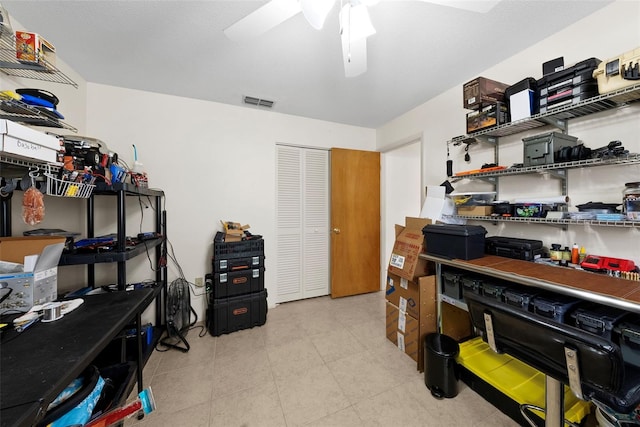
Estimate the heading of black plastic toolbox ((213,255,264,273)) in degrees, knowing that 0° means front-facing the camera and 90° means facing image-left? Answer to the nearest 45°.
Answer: approximately 0°

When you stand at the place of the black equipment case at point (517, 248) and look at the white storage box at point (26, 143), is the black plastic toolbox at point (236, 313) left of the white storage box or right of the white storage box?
right

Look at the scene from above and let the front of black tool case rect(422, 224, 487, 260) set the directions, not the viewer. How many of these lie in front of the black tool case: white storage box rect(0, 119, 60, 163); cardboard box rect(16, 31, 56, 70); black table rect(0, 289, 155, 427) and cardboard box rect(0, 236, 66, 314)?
4

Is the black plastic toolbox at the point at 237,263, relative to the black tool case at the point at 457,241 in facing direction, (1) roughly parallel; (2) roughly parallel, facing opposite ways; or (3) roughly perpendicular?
roughly perpendicular

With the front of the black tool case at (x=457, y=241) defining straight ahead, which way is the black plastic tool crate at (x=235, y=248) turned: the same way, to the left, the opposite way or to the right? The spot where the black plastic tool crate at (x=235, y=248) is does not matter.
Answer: to the left

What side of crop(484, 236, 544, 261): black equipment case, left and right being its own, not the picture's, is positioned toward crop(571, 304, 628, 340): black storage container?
left

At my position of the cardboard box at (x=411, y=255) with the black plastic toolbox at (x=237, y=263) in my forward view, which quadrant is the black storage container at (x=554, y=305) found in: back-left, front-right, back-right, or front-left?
back-left

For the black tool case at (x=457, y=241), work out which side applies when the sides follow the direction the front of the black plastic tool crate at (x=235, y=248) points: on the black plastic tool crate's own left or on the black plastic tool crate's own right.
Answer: on the black plastic tool crate's own left

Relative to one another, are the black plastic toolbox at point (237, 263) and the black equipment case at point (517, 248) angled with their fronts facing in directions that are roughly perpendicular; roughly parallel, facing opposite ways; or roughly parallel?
roughly perpendicular

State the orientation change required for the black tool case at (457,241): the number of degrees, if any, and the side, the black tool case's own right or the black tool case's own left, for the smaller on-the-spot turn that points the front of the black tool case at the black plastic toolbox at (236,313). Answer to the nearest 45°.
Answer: approximately 45° to the black tool case's own right
